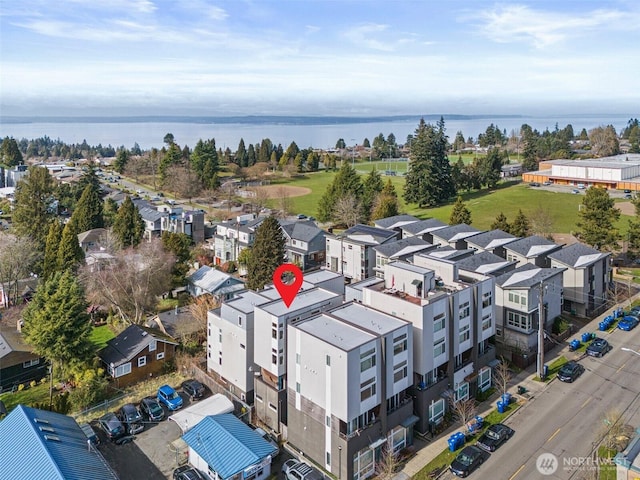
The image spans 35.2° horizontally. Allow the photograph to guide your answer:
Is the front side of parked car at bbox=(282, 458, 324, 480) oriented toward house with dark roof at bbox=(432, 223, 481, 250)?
no

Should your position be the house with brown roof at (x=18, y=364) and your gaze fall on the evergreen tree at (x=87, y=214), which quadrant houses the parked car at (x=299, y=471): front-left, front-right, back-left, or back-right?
back-right

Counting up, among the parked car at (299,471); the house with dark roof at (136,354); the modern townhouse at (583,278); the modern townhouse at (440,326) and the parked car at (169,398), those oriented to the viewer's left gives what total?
0

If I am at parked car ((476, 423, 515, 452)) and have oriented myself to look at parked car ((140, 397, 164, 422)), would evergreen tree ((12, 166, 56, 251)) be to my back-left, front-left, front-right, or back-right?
front-right

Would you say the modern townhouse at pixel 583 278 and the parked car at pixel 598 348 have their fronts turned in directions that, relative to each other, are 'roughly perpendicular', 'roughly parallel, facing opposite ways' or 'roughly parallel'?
roughly perpendicular

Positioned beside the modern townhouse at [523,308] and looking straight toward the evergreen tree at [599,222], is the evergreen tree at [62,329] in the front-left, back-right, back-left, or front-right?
back-left

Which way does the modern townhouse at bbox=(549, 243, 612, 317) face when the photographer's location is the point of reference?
facing the viewer and to the right of the viewer

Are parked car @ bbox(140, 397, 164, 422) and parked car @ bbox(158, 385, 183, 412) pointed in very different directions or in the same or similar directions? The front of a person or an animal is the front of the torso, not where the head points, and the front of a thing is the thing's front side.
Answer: same or similar directions

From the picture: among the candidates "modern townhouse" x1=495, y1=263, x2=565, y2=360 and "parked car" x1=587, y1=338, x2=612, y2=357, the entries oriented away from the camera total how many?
0

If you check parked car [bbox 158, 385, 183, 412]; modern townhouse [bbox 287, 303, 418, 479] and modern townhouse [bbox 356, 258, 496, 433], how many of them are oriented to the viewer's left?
0
